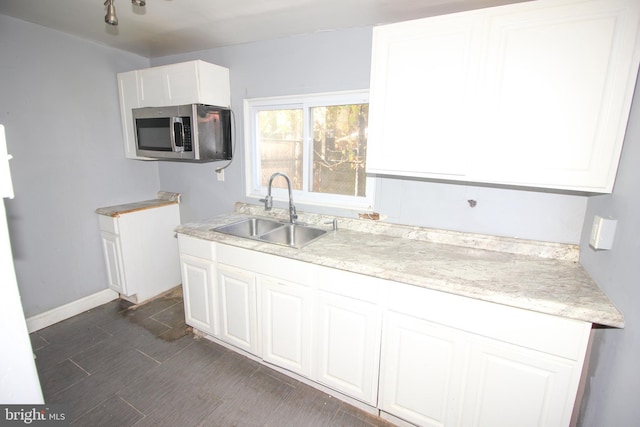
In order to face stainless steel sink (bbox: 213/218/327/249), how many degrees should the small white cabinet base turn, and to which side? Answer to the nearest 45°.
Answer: approximately 90° to its left

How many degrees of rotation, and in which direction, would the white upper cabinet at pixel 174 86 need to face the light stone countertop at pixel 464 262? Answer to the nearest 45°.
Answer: approximately 90° to its left

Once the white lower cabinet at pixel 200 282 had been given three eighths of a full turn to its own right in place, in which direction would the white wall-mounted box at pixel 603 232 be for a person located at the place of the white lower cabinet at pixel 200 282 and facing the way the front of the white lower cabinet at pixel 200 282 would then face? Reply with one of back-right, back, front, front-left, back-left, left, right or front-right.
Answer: back-right

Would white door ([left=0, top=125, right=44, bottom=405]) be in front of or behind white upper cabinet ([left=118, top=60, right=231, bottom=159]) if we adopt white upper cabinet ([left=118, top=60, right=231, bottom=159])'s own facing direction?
in front

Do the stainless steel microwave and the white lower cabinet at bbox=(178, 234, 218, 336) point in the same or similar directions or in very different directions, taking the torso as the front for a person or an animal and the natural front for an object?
same or similar directions

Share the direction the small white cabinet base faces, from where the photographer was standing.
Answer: facing the viewer and to the left of the viewer

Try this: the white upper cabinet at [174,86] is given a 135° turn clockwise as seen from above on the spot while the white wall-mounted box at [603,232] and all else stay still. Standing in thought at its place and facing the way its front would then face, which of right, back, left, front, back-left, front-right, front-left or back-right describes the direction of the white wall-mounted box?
back-right

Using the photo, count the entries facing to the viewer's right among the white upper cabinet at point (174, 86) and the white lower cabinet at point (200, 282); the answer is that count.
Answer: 0

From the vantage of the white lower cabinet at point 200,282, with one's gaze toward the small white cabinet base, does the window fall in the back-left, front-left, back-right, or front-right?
back-right

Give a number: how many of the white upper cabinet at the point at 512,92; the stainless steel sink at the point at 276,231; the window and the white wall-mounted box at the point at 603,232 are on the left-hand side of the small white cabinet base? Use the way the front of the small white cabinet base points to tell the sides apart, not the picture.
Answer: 4

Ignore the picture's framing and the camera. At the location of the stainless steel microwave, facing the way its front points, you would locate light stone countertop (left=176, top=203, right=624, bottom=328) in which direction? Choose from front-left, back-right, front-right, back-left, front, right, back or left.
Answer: left

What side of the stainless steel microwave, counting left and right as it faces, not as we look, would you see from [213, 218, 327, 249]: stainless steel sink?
left

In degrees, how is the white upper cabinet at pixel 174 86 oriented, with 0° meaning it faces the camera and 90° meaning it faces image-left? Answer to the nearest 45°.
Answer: approximately 45°
